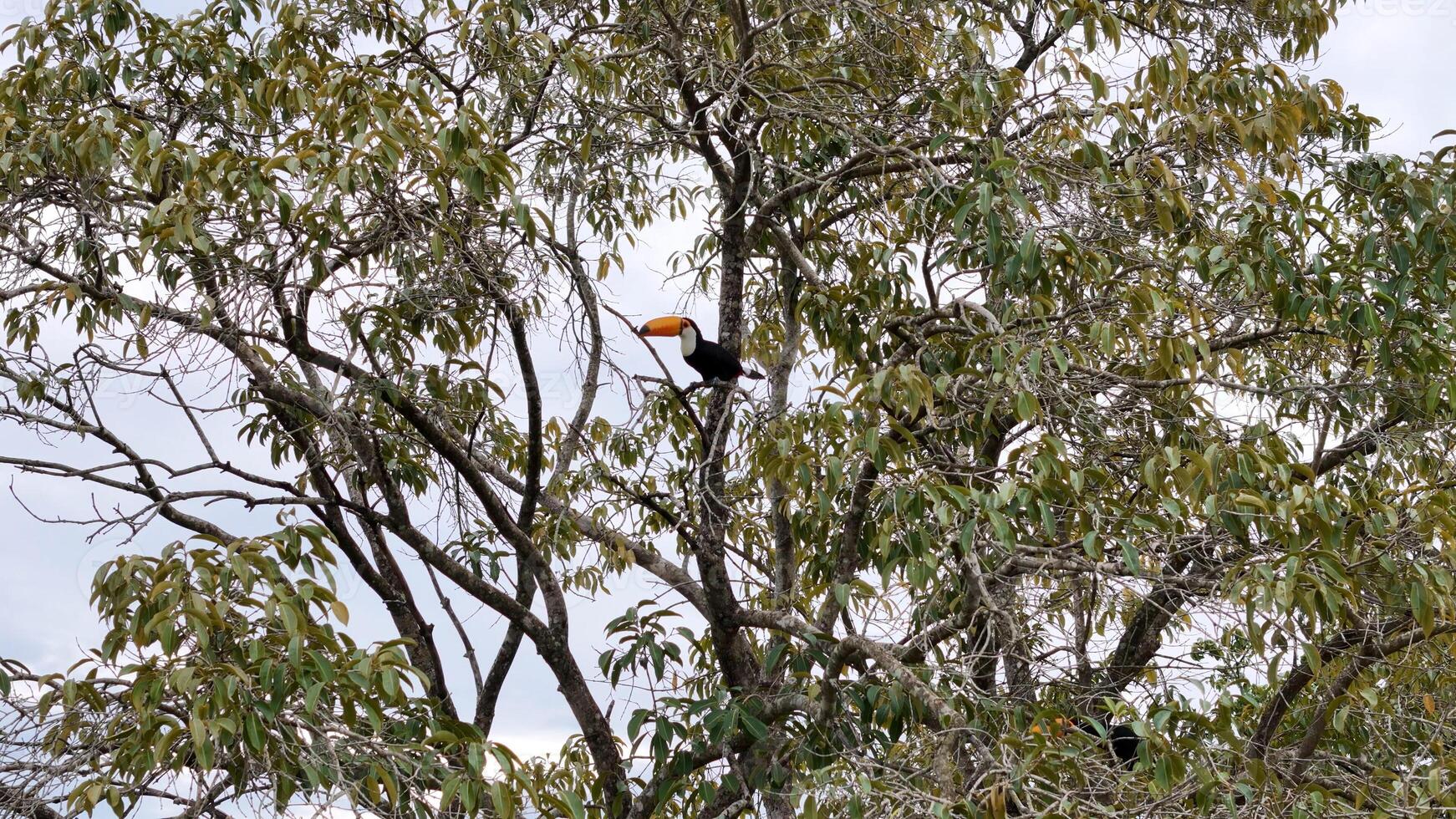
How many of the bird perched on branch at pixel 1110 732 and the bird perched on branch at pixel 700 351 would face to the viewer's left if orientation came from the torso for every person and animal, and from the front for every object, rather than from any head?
2

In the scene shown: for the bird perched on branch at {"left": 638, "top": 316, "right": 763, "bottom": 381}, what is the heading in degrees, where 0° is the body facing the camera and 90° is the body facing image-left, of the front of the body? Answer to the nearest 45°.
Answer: approximately 90°

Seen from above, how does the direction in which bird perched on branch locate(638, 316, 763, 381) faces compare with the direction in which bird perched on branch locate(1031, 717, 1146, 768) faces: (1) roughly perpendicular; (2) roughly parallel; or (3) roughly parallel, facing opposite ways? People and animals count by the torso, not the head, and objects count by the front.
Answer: roughly parallel

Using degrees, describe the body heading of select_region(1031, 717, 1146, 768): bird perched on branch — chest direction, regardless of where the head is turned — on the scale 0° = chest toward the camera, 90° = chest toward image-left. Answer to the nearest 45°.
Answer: approximately 90°
